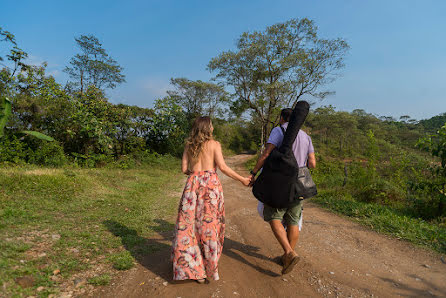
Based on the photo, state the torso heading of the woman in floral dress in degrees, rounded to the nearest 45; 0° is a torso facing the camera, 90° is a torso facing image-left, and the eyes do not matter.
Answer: approximately 180°

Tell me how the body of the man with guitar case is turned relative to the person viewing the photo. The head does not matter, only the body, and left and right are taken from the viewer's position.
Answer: facing away from the viewer

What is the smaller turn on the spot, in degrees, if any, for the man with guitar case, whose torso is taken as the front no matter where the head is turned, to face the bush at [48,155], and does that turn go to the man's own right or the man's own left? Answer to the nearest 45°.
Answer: approximately 45° to the man's own left

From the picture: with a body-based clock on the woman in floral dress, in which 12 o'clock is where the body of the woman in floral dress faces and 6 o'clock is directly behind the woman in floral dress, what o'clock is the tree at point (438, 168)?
The tree is roughly at 2 o'clock from the woman in floral dress.

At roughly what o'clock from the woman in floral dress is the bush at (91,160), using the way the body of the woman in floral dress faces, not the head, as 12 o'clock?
The bush is roughly at 11 o'clock from the woman in floral dress.

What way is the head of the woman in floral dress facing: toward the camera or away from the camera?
away from the camera

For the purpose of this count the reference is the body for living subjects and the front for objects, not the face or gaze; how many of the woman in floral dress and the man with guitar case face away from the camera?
2

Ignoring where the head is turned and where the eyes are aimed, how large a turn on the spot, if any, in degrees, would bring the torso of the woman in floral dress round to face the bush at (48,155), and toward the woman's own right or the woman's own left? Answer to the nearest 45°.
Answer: approximately 45° to the woman's own left
